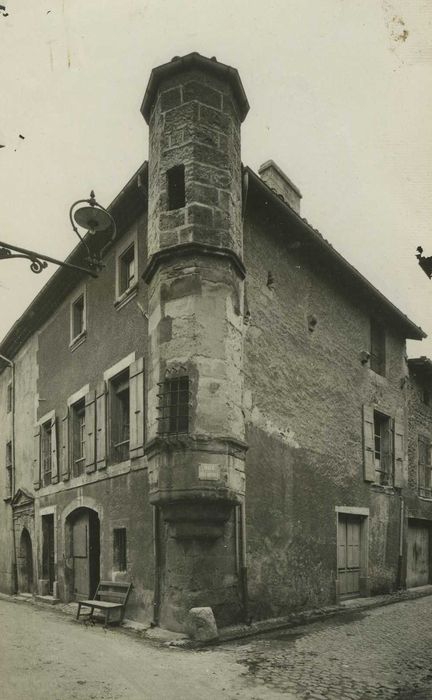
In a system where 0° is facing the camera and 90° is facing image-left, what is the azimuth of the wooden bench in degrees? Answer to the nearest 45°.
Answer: approximately 45°

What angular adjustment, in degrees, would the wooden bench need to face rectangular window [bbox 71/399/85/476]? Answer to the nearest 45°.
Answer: approximately 135° to its right
